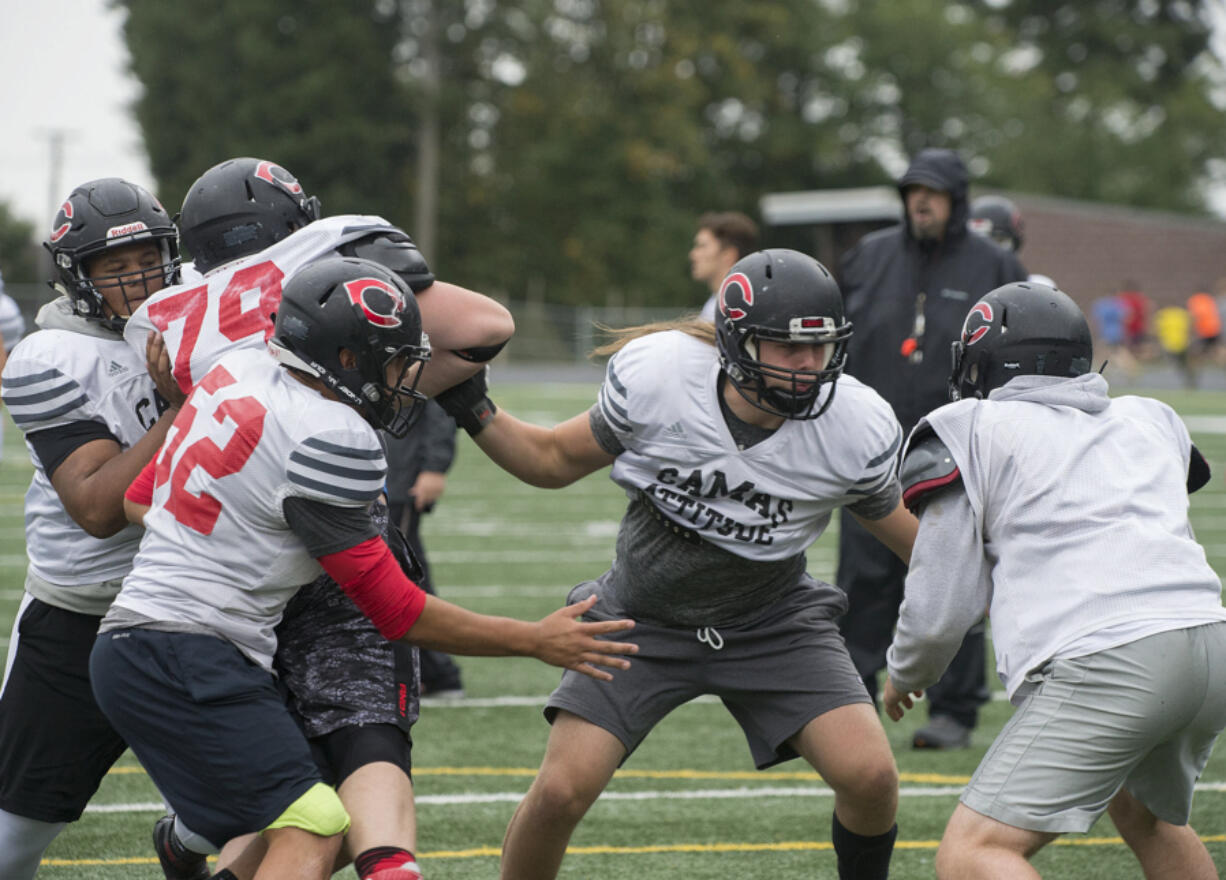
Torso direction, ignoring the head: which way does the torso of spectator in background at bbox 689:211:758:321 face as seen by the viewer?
to the viewer's left

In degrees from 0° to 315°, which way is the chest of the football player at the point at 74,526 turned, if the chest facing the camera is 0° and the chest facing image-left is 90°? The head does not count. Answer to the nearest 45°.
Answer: approximately 315°

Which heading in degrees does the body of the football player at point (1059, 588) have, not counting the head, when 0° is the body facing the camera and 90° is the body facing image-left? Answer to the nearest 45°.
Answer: approximately 135°

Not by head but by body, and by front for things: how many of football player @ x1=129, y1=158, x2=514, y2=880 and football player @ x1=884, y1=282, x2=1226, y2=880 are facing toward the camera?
0

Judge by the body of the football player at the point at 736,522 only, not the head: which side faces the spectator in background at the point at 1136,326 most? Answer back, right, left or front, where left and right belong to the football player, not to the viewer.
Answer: back

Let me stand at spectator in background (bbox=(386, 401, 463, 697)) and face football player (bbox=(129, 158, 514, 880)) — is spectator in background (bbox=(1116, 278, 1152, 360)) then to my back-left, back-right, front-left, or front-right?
back-left

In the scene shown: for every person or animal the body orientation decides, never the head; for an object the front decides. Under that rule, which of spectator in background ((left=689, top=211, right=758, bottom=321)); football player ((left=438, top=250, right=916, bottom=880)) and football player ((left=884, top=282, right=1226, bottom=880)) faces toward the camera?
football player ((left=438, top=250, right=916, bottom=880))

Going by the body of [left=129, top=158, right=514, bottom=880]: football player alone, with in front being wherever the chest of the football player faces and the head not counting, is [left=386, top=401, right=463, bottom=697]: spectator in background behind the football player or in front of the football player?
in front

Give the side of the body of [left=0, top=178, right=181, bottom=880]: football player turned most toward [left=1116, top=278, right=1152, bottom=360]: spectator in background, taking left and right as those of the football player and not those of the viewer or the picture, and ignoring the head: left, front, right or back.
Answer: left

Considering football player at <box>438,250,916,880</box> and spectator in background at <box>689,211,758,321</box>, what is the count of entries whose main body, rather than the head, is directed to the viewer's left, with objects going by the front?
1

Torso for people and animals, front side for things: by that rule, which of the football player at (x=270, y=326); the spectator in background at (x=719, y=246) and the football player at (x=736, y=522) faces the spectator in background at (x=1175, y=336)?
the football player at (x=270, y=326)

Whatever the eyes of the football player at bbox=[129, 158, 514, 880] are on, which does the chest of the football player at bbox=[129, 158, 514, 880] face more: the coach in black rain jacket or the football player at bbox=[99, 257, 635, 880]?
the coach in black rain jacket

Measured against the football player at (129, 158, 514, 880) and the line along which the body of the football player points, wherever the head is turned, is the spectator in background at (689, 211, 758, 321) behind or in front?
in front

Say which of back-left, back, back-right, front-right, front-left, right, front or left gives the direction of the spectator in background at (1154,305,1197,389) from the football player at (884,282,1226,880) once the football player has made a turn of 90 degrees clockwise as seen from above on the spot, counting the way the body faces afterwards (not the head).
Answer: front-left
